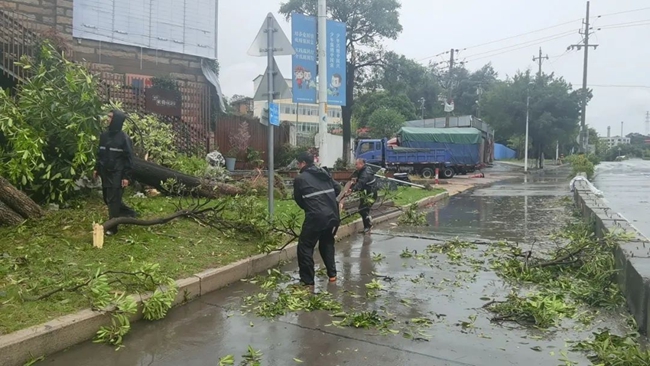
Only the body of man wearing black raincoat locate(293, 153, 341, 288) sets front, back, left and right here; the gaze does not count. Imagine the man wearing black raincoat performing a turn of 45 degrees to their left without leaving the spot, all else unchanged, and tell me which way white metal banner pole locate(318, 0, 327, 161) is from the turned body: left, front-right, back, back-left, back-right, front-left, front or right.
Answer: right

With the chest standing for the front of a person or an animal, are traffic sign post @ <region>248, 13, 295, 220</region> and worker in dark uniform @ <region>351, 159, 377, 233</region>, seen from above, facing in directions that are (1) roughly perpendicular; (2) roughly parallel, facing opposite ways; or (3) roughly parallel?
roughly perpendicular

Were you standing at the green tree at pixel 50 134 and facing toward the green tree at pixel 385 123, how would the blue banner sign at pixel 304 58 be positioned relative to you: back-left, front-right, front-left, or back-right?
front-right

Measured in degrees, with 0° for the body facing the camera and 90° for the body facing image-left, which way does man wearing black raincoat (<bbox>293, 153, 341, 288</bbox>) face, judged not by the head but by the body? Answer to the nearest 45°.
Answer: approximately 135°

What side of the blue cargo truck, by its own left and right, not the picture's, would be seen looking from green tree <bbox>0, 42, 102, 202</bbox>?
left

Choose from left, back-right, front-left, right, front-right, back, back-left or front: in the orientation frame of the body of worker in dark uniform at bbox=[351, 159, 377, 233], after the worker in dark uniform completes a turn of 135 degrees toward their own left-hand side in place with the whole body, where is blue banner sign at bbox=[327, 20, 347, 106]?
back-left

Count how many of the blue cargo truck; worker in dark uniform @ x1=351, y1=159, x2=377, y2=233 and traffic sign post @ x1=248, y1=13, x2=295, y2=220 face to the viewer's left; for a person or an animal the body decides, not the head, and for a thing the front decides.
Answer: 2

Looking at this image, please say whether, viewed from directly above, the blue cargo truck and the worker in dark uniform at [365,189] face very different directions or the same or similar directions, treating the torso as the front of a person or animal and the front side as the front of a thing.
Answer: same or similar directions

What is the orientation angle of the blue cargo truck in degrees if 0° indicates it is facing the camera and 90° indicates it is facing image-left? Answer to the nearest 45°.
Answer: approximately 90°

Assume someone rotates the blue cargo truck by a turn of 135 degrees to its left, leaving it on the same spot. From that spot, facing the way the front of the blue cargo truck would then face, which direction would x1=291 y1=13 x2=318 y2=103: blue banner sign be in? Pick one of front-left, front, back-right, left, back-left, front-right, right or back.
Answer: front-right

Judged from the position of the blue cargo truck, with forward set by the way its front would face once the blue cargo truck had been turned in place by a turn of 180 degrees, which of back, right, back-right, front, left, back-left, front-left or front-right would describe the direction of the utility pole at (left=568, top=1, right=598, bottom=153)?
front-left

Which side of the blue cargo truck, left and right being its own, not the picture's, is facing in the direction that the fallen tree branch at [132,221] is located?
left

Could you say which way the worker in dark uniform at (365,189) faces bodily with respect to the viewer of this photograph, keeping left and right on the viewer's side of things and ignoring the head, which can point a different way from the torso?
facing to the left of the viewer

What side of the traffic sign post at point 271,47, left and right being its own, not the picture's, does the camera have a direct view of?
back
